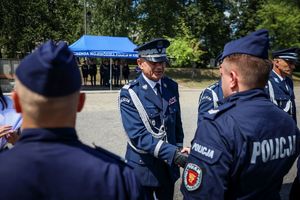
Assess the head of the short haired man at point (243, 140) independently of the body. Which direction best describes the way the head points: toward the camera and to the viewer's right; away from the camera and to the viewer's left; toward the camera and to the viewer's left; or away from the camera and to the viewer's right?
away from the camera and to the viewer's left

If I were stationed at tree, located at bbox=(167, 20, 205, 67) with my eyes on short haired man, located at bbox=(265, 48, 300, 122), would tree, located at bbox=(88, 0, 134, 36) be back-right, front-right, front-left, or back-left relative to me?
back-right

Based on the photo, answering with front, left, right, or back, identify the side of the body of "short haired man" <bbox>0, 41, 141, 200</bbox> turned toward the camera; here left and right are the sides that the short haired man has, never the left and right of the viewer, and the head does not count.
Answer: back

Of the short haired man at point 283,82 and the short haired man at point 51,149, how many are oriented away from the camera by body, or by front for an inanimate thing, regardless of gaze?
1

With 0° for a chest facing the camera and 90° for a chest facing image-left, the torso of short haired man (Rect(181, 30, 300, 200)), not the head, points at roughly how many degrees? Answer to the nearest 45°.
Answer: approximately 135°

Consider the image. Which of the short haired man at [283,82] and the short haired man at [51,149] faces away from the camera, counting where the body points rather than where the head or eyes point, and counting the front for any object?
the short haired man at [51,149]

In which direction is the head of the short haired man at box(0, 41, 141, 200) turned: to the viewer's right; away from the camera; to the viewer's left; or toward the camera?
away from the camera

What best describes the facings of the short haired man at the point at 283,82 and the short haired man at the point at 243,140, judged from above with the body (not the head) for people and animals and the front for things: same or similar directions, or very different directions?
very different directions

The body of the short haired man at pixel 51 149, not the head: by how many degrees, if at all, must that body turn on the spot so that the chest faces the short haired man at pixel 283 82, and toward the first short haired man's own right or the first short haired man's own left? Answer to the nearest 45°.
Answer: approximately 45° to the first short haired man's own right
